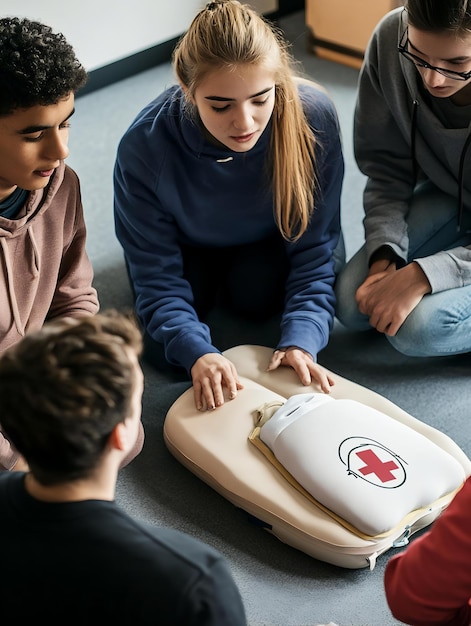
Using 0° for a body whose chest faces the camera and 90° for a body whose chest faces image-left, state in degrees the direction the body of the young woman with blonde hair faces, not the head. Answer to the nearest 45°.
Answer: approximately 0°

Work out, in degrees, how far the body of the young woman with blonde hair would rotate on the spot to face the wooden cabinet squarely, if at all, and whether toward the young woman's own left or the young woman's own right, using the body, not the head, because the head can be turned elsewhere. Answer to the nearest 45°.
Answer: approximately 180°

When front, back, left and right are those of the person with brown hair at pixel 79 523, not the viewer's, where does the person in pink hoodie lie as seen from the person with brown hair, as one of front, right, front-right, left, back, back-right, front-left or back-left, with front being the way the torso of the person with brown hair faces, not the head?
front-left

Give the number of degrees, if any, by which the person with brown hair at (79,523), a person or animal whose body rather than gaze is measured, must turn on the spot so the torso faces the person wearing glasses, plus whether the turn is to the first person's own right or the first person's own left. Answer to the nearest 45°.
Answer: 0° — they already face them

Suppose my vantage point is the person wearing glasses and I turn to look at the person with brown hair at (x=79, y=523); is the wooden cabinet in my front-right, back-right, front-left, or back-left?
back-right

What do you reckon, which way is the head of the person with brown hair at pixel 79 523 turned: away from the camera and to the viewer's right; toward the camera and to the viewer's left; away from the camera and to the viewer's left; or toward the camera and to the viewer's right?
away from the camera and to the viewer's right

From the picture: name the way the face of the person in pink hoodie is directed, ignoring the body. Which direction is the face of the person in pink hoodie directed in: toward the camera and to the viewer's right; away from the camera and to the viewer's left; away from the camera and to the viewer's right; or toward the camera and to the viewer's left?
toward the camera and to the viewer's right

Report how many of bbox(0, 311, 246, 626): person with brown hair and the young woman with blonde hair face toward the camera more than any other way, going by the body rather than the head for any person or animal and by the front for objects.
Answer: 1

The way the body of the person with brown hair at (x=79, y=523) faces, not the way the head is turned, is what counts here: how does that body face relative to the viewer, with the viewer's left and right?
facing away from the viewer and to the right of the viewer

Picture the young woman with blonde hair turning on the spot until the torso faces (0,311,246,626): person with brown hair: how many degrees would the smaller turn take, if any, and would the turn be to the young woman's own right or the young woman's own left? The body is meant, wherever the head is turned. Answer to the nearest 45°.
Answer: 0° — they already face them
